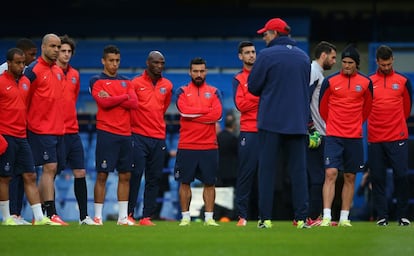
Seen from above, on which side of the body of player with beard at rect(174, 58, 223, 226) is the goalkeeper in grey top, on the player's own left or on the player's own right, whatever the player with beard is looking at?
on the player's own left

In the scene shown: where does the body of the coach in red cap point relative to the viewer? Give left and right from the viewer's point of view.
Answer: facing away from the viewer and to the left of the viewer

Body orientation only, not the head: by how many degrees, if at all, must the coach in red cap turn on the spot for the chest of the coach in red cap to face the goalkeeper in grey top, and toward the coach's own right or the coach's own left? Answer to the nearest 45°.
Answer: approximately 45° to the coach's own right

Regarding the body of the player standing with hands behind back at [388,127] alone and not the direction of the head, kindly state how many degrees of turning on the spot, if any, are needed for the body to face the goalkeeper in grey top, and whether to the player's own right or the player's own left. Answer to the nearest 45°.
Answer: approximately 45° to the player's own right
